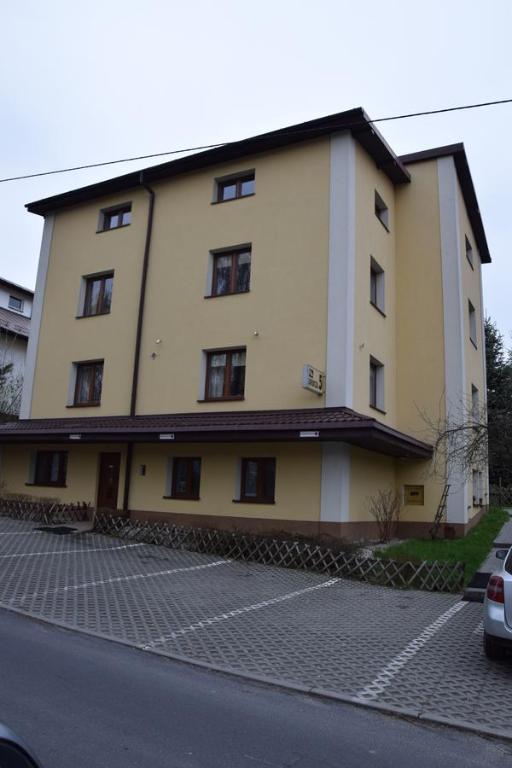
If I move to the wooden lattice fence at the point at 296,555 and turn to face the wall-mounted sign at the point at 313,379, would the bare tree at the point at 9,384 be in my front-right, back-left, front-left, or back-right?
front-left

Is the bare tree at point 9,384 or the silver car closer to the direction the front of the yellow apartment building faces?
the silver car

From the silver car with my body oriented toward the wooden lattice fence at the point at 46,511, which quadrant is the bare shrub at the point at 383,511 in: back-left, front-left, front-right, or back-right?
front-right

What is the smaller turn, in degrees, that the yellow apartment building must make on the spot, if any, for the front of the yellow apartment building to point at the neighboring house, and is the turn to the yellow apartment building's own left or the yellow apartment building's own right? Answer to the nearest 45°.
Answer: approximately 90° to the yellow apartment building's own right

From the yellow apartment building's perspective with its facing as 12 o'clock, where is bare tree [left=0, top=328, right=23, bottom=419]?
The bare tree is roughly at 3 o'clock from the yellow apartment building.

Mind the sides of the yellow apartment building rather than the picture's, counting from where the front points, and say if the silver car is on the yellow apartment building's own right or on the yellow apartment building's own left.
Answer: on the yellow apartment building's own left

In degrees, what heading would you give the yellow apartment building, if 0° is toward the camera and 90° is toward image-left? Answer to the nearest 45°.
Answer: approximately 45°
